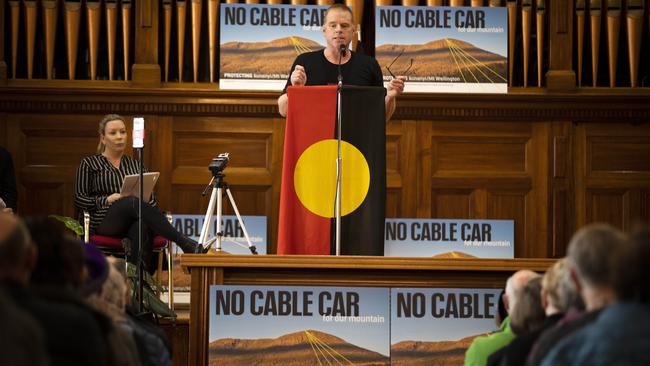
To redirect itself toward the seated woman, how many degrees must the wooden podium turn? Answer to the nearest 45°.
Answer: approximately 135° to its right

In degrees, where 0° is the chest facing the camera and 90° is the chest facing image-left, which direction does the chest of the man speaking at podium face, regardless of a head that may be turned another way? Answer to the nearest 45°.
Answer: approximately 0°

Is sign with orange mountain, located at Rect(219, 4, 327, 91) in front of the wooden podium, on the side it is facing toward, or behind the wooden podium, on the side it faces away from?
behind

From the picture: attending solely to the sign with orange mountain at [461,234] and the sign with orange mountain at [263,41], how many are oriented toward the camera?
2

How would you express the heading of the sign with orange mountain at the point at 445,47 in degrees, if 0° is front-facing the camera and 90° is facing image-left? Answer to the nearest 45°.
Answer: approximately 0°

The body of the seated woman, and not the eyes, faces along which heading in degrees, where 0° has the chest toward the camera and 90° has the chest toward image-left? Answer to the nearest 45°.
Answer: approximately 315°
